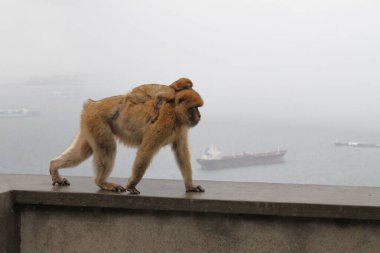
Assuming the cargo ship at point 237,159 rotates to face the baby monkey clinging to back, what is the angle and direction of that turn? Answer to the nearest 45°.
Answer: approximately 90° to its right

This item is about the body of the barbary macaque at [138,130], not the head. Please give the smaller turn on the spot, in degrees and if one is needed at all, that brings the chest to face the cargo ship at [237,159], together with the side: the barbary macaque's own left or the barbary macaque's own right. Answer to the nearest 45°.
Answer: approximately 90° to the barbary macaque's own left

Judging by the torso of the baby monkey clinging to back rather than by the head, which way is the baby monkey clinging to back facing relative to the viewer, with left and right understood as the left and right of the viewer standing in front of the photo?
facing to the right of the viewer

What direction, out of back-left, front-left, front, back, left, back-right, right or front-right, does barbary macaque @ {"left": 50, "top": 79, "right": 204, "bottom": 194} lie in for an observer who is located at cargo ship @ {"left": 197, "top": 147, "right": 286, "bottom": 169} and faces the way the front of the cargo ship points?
right

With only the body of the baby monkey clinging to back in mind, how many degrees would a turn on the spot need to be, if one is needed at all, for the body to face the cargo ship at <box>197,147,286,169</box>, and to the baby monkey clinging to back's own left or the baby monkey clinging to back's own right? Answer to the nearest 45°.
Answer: approximately 90° to the baby monkey clinging to back's own left

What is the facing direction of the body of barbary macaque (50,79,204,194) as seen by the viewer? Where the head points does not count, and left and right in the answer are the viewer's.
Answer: facing to the right of the viewer

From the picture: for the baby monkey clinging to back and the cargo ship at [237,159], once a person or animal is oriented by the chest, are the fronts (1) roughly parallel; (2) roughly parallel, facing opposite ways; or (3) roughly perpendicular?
roughly parallel

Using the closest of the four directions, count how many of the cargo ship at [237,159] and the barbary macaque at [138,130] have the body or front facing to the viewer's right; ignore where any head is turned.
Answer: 2

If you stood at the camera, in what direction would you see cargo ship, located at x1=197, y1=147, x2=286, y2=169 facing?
facing to the right of the viewer
